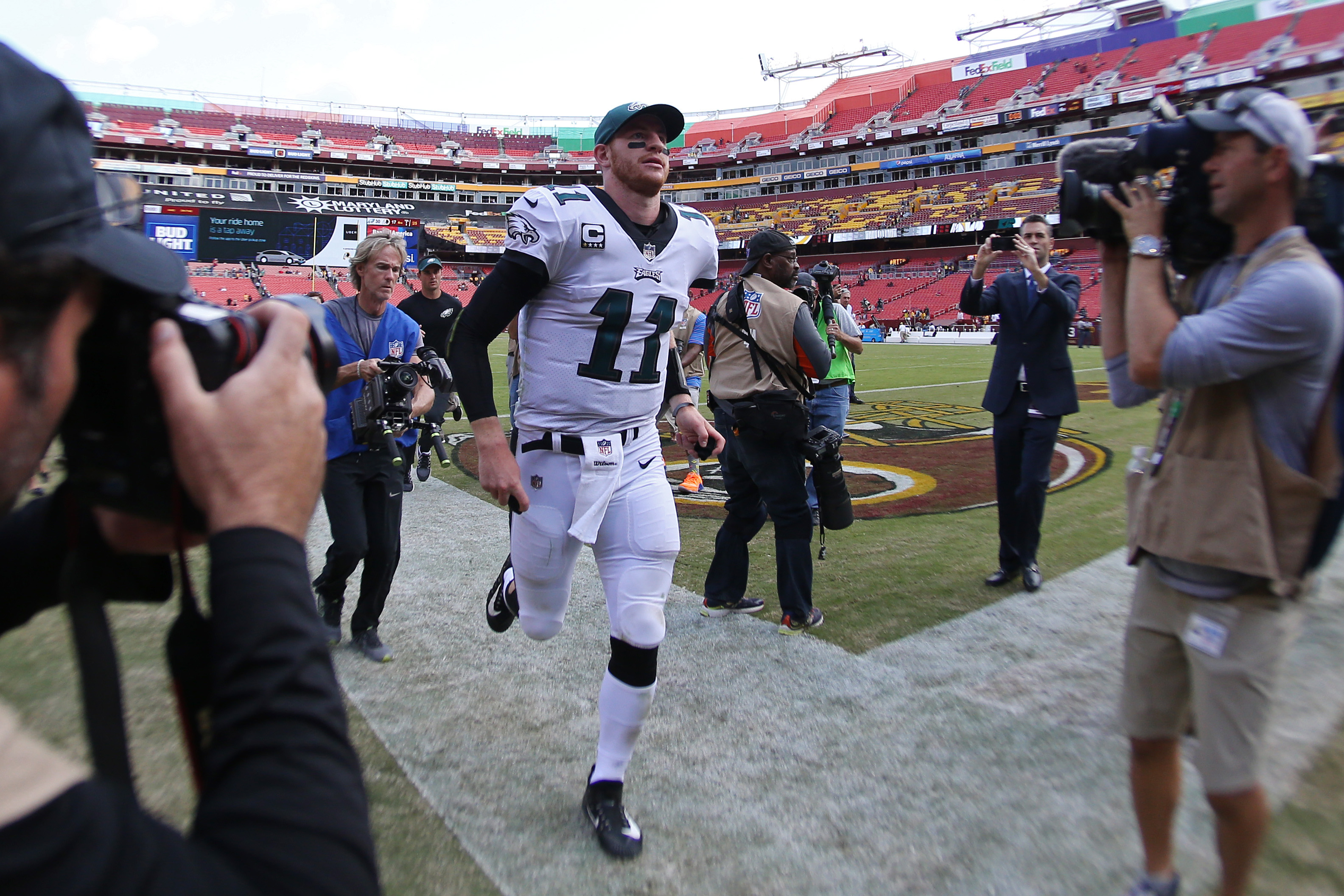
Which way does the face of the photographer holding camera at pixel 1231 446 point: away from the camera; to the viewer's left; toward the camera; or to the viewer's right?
to the viewer's left

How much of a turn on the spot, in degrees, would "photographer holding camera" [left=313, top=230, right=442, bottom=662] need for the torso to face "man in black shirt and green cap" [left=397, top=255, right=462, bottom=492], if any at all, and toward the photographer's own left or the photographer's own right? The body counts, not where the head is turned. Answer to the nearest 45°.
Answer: approximately 135° to the photographer's own left

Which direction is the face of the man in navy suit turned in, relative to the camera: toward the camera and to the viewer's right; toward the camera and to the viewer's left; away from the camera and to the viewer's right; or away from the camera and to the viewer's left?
toward the camera and to the viewer's left

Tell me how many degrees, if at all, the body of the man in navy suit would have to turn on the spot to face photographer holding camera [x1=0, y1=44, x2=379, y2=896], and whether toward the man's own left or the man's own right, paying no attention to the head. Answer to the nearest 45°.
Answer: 0° — they already face them

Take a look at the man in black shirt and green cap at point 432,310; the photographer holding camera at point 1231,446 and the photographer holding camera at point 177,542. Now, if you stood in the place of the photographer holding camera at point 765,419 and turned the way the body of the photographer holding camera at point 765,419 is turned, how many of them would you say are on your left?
1

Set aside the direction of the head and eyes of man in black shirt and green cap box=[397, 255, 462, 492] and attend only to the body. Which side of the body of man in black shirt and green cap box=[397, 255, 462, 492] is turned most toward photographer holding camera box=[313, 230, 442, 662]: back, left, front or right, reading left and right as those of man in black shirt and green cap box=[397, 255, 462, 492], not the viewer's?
front

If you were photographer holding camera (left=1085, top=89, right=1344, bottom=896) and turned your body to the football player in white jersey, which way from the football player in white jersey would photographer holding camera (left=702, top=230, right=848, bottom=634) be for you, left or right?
right

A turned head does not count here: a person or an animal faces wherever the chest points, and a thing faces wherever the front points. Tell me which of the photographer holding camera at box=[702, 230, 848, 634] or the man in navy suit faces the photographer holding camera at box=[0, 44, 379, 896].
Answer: the man in navy suit

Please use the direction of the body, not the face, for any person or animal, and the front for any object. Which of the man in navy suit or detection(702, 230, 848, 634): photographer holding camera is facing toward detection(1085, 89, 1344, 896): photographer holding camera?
the man in navy suit

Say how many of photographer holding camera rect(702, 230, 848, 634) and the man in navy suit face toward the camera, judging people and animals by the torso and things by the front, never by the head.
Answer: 1

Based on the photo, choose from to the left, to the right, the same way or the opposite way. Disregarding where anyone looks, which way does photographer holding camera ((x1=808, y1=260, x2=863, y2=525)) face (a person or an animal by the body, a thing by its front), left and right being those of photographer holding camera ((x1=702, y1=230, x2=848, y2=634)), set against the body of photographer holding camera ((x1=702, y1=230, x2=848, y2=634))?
the opposite way

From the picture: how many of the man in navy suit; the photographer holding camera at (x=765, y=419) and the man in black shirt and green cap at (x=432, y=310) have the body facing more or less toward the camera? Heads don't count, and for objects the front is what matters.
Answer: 2
